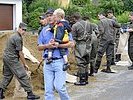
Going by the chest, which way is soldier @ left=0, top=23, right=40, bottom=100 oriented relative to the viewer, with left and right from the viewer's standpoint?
facing to the right of the viewer

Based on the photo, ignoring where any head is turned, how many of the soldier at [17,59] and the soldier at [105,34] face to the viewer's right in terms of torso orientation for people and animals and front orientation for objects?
1

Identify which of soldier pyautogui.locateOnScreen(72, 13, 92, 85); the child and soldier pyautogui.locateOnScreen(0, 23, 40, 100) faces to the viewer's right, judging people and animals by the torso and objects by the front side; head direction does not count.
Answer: soldier pyautogui.locateOnScreen(0, 23, 40, 100)
